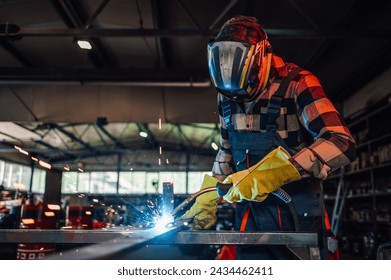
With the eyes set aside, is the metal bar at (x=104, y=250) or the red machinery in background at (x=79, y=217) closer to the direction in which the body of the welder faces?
the metal bar

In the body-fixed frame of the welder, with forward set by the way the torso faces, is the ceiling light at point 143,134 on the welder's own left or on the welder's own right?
on the welder's own right

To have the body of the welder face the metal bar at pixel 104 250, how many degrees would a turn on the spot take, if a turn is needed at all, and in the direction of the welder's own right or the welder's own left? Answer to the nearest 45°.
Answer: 0° — they already face it

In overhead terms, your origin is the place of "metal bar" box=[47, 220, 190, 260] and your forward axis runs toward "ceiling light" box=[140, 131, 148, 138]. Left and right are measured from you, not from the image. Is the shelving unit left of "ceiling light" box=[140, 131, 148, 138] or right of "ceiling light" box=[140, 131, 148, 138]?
right

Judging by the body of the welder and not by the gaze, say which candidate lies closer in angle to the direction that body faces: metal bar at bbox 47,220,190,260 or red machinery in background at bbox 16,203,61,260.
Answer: the metal bar

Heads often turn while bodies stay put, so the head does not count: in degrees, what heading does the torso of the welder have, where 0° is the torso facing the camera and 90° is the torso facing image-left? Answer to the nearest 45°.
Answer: approximately 45°

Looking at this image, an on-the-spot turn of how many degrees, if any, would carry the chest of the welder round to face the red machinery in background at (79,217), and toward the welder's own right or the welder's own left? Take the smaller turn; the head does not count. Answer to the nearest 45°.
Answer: approximately 90° to the welder's own right

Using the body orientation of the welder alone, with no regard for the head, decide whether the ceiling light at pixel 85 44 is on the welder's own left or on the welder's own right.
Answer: on the welder's own right
